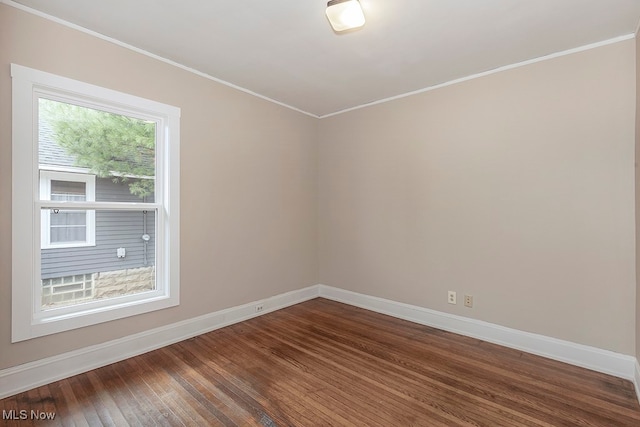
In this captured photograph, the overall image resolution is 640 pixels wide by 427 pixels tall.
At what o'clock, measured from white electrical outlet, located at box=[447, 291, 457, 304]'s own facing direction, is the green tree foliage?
The green tree foliage is roughly at 2 o'clock from the white electrical outlet.

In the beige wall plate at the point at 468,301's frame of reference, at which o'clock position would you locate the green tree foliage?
The green tree foliage is roughly at 2 o'clock from the beige wall plate.

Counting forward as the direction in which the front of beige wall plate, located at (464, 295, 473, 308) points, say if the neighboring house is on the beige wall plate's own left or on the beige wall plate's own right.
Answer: on the beige wall plate's own right

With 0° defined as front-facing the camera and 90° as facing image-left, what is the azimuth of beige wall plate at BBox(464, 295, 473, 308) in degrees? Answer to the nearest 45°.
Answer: approximately 0°

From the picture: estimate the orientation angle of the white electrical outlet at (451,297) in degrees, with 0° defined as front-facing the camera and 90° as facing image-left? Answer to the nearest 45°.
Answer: approximately 0°

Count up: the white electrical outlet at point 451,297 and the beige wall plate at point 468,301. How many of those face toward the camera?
2
